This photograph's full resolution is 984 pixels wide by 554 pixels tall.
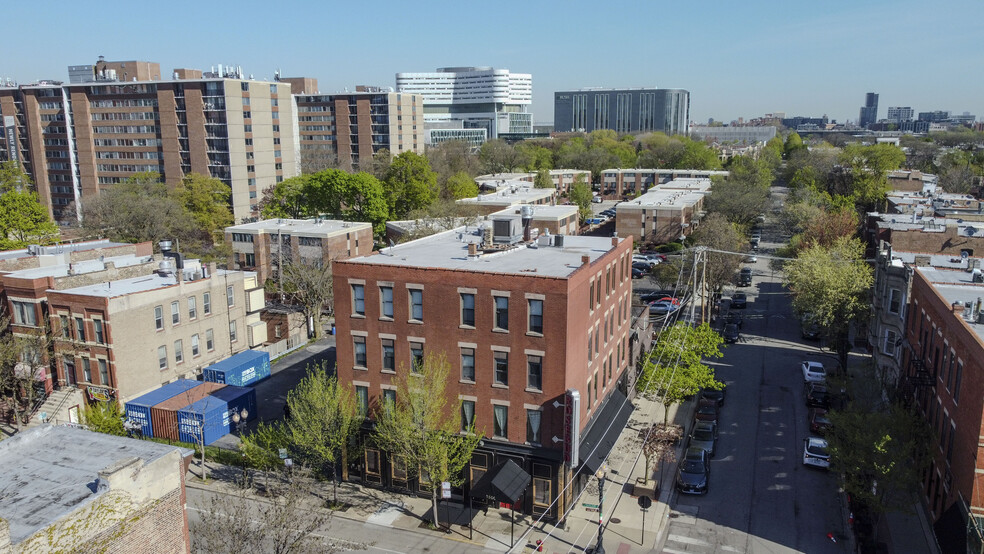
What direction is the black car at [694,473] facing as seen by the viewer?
toward the camera

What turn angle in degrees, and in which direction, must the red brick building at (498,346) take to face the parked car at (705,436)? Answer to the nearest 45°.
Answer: approximately 135° to its left

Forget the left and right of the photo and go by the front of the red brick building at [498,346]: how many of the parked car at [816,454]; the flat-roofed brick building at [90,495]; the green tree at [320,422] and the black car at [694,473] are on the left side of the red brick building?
2

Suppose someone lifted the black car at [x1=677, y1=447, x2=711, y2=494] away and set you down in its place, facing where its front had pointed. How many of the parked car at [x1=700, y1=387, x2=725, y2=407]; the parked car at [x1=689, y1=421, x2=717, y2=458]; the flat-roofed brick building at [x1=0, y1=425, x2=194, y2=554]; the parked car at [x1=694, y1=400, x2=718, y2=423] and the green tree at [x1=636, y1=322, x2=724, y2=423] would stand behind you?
4

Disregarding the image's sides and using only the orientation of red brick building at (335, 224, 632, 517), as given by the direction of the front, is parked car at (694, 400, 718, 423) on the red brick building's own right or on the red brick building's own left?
on the red brick building's own left

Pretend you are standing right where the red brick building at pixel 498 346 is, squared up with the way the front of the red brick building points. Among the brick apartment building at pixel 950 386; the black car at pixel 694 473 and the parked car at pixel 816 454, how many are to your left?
3

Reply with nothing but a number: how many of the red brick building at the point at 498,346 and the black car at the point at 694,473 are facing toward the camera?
2

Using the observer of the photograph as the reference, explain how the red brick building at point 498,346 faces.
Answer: facing the viewer

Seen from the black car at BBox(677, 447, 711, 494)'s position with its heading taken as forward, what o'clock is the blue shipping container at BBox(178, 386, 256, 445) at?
The blue shipping container is roughly at 3 o'clock from the black car.

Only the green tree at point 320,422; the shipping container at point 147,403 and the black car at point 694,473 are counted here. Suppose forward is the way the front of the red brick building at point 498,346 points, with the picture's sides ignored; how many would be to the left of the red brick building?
1

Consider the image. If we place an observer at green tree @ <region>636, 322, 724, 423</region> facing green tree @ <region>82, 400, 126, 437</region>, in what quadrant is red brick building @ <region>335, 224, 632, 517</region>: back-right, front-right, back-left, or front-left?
front-left

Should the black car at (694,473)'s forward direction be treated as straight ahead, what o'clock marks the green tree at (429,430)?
The green tree is roughly at 2 o'clock from the black car.

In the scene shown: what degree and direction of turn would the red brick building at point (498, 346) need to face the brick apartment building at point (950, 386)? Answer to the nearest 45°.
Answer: approximately 90° to its left

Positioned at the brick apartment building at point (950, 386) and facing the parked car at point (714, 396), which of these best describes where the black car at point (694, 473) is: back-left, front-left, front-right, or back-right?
front-left
